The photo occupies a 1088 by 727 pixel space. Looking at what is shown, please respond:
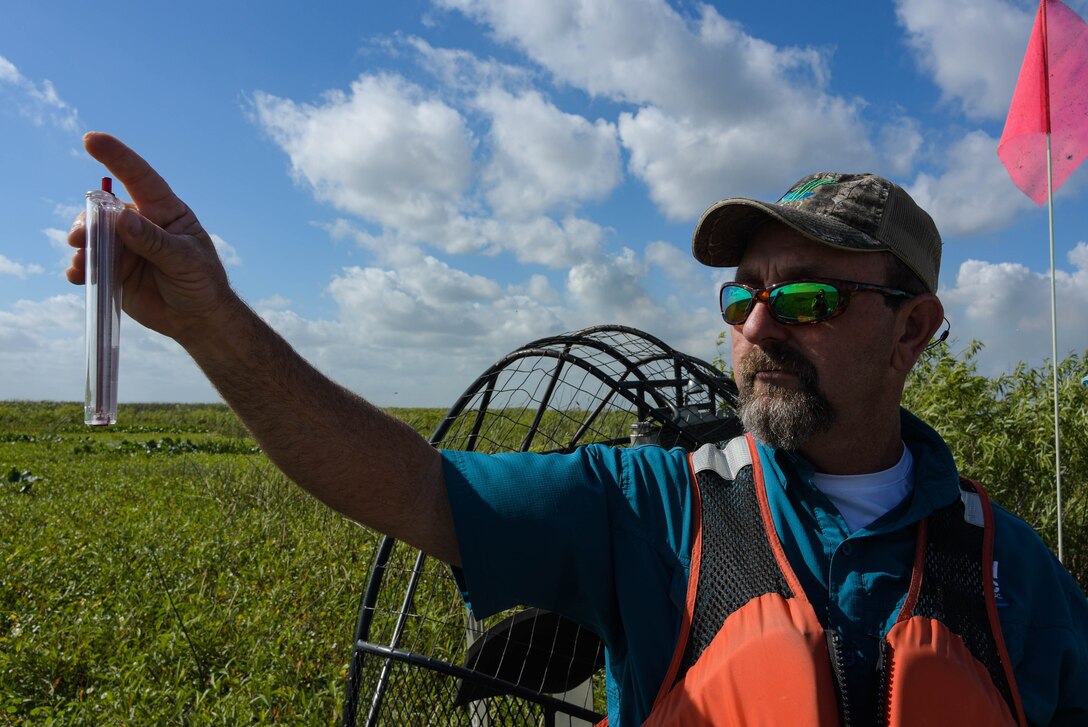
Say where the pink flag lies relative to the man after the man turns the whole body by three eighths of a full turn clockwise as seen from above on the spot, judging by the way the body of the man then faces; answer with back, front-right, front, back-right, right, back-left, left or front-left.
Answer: right

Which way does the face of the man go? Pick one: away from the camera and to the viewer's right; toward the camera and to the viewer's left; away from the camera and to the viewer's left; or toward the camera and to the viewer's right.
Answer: toward the camera and to the viewer's left

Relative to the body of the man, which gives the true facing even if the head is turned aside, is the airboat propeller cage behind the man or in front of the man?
behind

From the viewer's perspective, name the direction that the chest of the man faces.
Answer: toward the camera
